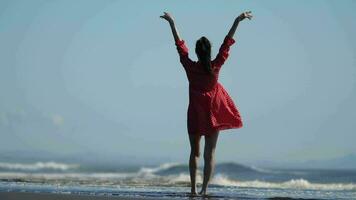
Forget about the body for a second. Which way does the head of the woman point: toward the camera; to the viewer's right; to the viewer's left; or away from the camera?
away from the camera

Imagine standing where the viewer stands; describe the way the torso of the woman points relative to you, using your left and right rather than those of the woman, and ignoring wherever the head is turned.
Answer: facing away from the viewer
